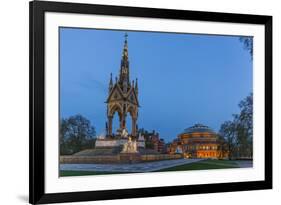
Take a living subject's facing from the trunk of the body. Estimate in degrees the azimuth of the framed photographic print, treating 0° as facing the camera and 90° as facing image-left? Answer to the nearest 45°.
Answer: approximately 315°
